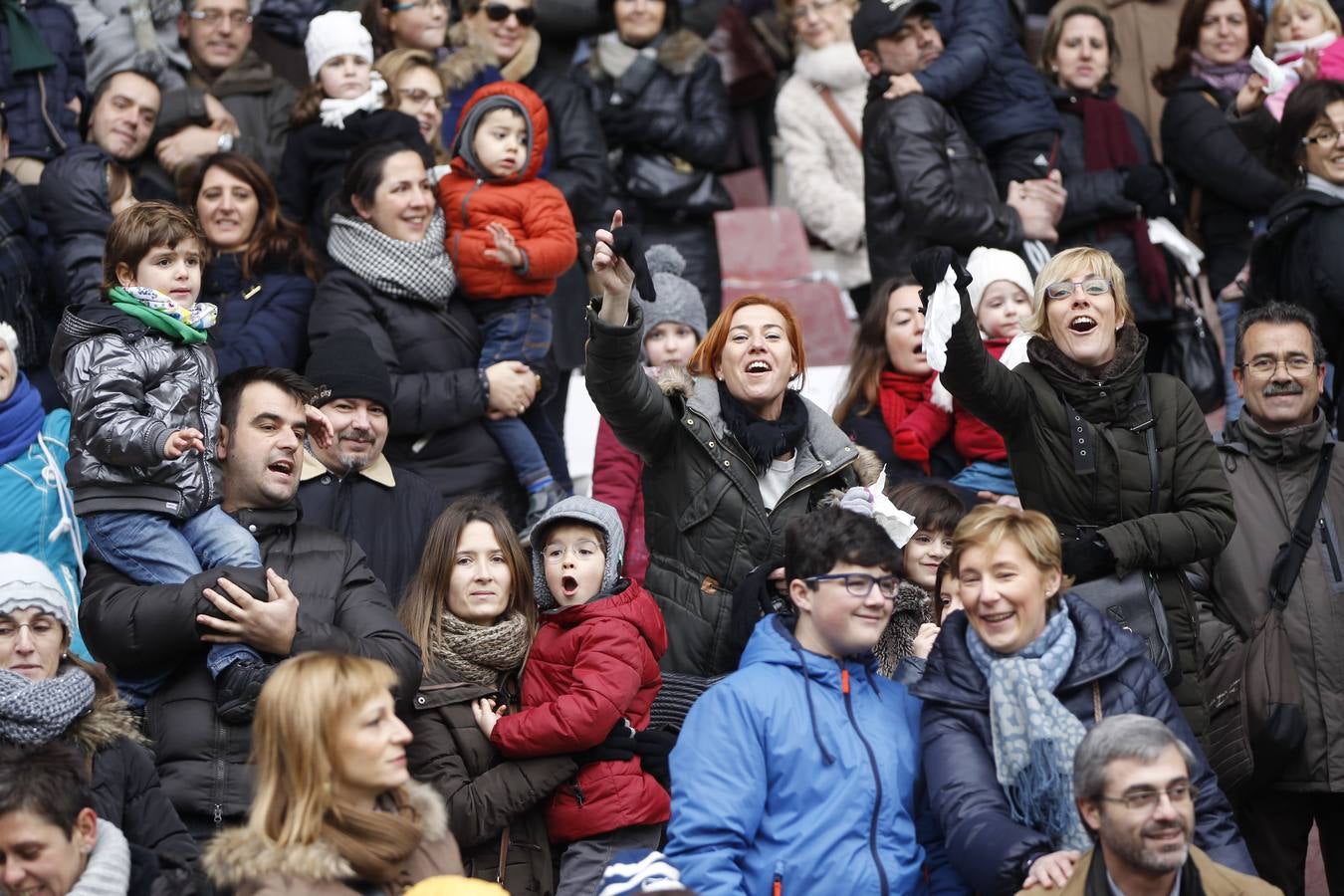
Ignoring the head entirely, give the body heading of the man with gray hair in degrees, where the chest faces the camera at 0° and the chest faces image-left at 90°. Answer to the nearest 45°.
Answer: approximately 315°

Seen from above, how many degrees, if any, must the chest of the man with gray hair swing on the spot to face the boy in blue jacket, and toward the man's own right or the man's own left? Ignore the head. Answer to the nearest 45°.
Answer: approximately 135° to the man's own right

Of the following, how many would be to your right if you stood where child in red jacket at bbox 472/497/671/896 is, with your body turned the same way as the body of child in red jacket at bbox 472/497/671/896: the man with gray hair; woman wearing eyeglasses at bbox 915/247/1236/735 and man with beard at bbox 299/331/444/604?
1

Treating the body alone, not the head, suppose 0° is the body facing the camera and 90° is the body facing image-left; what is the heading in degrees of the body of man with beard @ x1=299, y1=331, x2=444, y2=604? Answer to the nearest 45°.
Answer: approximately 0°

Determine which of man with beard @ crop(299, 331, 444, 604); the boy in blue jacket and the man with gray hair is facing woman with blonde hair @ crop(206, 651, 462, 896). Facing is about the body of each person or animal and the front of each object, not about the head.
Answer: the man with beard

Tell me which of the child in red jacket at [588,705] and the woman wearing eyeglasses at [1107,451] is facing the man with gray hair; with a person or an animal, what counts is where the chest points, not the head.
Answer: the woman wearing eyeglasses

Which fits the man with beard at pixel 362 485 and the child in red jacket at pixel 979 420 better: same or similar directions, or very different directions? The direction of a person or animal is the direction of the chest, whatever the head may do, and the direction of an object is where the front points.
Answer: same or similar directions

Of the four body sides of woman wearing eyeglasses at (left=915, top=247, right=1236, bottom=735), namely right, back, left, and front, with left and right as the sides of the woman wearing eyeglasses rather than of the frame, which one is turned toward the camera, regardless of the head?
front

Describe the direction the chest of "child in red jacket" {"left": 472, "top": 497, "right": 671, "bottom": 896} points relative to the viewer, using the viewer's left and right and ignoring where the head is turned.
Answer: facing the viewer and to the left of the viewer

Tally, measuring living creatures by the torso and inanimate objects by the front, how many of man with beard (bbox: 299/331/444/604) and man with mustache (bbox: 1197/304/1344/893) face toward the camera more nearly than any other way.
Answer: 2

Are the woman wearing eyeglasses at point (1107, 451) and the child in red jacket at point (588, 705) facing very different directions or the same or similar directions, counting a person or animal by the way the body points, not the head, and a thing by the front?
same or similar directions

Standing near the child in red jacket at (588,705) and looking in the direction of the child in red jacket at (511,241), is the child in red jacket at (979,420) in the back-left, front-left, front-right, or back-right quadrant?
front-right

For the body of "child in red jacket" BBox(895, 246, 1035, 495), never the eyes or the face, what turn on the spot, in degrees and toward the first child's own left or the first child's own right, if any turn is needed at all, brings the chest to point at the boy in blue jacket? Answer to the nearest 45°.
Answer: approximately 45° to the first child's own right

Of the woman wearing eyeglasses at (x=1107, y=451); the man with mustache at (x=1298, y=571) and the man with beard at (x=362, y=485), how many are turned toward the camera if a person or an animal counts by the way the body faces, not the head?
3
